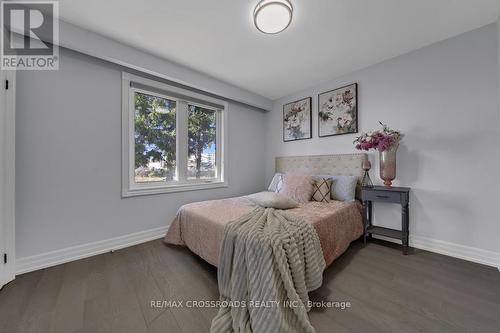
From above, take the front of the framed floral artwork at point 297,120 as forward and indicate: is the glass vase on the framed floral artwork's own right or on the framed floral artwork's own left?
on the framed floral artwork's own left

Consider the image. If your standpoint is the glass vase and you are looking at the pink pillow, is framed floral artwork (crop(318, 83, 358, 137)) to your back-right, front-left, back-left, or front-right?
front-right

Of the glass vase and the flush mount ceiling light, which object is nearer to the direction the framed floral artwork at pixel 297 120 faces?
the flush mount ceiling light

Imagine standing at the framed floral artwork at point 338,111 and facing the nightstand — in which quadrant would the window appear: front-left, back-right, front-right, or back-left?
back-right

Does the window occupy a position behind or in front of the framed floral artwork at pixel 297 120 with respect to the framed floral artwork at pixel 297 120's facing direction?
in front

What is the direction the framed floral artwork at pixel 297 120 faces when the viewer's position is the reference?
facing the viewer and to the left of the viewer

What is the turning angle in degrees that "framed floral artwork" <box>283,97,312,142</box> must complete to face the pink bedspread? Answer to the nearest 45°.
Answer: approximately 45° to its left

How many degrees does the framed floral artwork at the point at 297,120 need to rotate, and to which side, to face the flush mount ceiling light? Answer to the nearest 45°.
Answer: approximately 45° to its left
